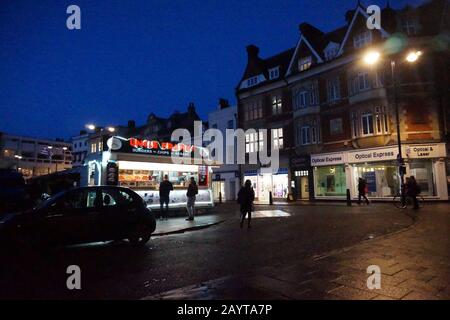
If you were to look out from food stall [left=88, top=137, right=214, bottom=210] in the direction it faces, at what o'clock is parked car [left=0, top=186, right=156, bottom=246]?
The parked car is roughly at 2 o'clock from the food stall.

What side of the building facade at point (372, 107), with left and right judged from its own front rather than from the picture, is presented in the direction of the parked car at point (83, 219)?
front

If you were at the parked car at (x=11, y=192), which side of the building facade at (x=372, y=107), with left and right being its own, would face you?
front

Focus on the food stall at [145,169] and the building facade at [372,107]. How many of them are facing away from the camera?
0

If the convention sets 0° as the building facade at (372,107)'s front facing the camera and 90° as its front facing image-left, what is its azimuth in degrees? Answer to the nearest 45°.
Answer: approximately 45°

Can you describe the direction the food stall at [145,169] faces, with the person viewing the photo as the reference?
facing the viewer and to the right of the viewer

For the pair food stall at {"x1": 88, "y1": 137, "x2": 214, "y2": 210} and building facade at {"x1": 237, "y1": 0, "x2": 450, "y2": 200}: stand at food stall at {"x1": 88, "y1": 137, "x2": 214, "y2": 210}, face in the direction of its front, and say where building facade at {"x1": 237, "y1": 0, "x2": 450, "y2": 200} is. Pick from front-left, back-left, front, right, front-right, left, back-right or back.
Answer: front-left

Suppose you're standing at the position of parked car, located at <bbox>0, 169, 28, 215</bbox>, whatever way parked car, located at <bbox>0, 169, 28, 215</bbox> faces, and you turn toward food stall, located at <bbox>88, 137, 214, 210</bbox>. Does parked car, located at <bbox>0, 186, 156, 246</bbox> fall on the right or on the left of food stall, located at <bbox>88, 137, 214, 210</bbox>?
right
